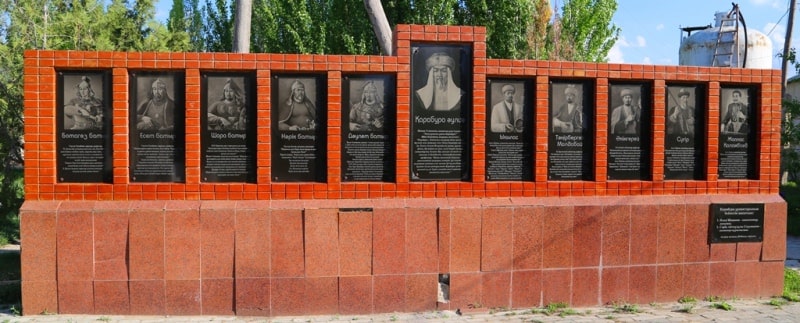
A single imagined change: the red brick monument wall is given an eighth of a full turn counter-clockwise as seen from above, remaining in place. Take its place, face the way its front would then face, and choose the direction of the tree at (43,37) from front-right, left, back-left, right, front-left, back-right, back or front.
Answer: back

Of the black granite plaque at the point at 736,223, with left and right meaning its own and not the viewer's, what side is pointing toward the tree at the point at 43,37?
right

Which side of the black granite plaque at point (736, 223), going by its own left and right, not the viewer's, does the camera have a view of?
front

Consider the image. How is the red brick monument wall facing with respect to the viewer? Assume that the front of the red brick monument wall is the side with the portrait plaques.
toward the camera

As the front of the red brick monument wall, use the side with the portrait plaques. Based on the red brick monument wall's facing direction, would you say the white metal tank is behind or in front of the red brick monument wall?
behind

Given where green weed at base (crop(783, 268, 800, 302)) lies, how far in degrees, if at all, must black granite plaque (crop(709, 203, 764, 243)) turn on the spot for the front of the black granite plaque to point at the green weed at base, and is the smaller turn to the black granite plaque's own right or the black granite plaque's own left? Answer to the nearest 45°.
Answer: approximately 135° to the black granite plaque's own left

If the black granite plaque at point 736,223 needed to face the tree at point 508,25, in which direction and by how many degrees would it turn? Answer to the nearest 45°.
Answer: approximately 135° to its right

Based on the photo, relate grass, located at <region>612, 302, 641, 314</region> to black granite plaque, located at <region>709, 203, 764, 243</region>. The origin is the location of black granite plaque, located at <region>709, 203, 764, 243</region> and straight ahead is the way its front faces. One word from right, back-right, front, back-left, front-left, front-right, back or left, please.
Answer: front-right

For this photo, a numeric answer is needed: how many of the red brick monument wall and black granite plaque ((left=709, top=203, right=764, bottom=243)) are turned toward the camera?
2

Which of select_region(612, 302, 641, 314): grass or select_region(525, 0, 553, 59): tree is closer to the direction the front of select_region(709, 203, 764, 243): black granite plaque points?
the grass

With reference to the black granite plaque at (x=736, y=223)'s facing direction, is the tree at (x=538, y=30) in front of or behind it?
behind

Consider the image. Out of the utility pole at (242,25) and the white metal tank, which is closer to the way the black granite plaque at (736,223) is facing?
the utility pole

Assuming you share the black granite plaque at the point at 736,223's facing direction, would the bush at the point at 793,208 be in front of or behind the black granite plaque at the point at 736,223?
behind

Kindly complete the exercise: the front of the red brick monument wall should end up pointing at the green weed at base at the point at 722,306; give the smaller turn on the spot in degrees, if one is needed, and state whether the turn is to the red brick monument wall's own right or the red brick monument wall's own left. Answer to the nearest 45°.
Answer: approximately 90° to the red brick monument wall's own left
